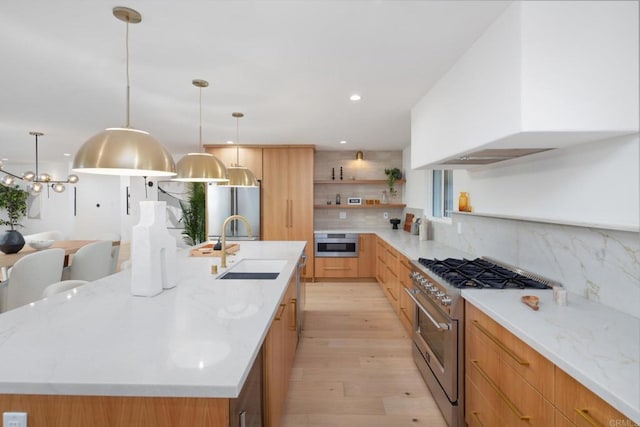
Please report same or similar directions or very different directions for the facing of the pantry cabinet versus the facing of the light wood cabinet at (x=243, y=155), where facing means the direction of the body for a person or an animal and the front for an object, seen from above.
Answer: same or similar directions

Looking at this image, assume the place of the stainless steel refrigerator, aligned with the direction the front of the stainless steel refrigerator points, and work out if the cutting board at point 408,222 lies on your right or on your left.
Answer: on your left

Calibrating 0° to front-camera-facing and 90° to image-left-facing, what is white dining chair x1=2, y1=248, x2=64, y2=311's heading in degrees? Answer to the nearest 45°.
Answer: approximately 135°

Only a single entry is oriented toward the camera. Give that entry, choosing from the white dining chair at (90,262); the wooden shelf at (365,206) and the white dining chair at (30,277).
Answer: the wooden shelf

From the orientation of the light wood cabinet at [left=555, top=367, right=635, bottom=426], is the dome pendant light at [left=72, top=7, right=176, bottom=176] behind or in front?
in front

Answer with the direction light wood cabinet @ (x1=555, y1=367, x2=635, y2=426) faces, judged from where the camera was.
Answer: facing the viewer and to the left of the viewer

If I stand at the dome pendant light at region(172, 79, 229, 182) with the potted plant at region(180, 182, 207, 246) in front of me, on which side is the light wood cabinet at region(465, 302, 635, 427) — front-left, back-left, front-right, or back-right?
back-right

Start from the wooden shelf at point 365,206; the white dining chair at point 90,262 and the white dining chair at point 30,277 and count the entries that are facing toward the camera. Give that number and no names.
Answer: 1

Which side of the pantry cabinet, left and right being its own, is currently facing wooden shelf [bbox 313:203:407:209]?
left

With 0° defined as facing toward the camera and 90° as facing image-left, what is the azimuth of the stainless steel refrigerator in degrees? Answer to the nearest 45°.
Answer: approximately 0°

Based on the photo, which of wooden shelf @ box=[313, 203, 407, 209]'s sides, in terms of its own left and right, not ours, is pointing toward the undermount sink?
front

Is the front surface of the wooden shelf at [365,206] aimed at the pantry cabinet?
no

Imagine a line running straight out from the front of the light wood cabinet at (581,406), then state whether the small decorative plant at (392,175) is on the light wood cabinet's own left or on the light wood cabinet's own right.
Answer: on the light wood cabinet's own right

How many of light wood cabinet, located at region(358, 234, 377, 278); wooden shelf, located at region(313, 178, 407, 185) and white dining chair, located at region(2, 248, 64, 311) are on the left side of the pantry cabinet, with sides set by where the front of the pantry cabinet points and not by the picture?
2

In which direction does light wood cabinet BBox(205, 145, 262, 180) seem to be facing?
toward the camera

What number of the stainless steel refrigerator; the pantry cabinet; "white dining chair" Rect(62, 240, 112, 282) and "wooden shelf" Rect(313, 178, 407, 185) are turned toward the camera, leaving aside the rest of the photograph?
3

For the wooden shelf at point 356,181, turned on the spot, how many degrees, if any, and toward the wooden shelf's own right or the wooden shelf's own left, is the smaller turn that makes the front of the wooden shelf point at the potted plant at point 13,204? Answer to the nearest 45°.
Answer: approximately 90° to the wooden shelf's own right

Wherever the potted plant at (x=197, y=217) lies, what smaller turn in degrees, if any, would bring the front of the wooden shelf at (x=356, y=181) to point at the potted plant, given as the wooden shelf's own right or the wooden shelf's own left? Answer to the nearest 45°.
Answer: approximately 90° to the wooden shelf's own right

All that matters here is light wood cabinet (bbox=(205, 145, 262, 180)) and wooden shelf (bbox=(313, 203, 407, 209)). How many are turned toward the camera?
2
